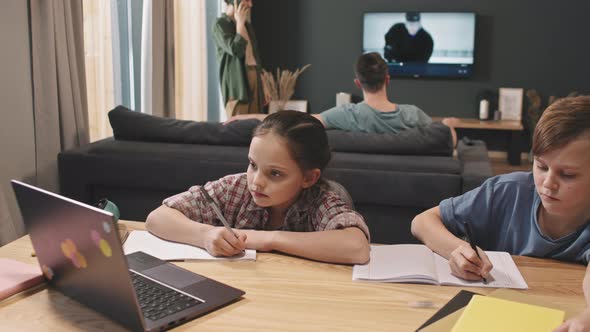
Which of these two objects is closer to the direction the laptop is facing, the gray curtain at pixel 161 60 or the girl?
the girl

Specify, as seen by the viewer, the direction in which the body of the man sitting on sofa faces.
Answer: away from the camera

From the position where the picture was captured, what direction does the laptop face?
facing away from the viewer and to the right of the viewer

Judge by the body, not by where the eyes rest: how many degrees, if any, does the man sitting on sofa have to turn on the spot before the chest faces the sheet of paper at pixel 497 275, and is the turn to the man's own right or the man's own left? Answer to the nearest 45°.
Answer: approximately 180°

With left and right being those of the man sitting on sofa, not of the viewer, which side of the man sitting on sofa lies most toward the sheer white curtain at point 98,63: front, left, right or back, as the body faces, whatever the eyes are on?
left

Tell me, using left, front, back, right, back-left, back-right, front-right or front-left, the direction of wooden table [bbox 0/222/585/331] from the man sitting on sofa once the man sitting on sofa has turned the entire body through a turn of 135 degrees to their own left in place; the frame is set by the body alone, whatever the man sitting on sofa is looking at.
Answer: front-left

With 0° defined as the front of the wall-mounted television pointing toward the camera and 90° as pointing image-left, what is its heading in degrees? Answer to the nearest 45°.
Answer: approximately 0°

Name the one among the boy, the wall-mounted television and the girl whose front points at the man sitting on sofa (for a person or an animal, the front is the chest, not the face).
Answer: the wall-mounted television

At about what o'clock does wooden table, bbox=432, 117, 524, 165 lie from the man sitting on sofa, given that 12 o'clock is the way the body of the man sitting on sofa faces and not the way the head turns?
The wooden table is roughly at 1 o'clock from the man sitting on sofa.

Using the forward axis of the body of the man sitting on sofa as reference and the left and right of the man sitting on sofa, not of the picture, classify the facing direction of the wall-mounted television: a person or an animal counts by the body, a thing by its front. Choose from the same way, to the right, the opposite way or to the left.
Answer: the opposite way

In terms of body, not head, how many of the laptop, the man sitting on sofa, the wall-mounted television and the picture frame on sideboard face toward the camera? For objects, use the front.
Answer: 2

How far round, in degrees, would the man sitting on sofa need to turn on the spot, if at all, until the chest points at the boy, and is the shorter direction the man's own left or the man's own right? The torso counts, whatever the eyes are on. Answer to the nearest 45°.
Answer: approximately 180°

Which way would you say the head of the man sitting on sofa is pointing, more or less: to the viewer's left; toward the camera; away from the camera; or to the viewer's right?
away from the camera
